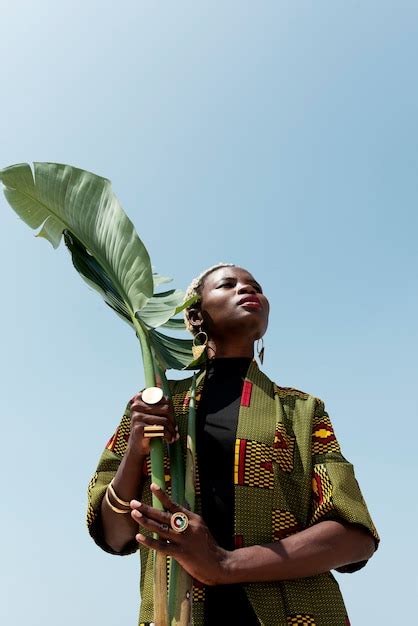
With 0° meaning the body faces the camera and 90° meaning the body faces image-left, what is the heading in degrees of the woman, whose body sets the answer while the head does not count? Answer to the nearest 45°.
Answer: approximately 0°

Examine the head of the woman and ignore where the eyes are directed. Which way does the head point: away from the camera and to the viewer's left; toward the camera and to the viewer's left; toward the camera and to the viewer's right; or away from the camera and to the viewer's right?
toward the camera and to the viewer's right
